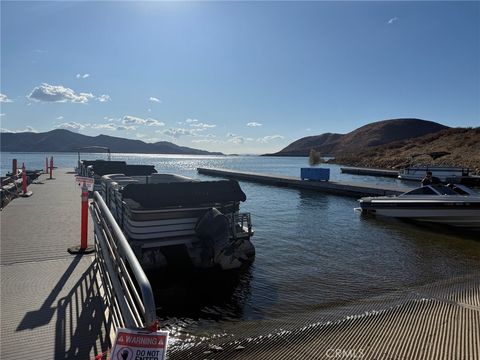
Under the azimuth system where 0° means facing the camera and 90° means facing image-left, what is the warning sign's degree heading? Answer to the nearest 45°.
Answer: approximately 0°

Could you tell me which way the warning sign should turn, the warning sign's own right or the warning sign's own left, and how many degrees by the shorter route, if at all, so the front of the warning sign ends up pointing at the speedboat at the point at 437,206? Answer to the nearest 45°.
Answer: approximately 135° to the warning sign's own left

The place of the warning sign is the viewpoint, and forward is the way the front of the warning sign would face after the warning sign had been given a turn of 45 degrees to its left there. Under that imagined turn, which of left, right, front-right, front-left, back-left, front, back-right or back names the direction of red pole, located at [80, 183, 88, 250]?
back-left

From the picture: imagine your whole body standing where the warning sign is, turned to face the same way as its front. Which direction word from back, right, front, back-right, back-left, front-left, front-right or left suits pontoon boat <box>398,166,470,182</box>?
back-left
